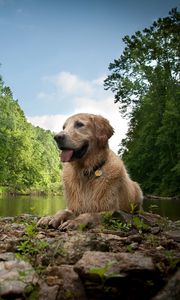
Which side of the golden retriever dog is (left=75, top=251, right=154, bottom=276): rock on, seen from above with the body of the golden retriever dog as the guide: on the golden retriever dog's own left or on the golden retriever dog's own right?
on the golden retriever dog's own left

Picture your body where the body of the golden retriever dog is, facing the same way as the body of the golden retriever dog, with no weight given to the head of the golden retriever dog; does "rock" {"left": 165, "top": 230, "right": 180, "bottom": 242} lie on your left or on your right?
on your left

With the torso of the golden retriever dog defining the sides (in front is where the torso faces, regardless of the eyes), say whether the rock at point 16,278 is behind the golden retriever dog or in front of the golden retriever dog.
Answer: in front

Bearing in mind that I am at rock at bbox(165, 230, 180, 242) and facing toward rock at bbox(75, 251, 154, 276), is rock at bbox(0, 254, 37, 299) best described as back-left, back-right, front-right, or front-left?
front-right

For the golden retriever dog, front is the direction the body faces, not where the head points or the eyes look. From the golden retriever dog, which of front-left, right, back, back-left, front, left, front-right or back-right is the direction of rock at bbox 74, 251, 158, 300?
front-left

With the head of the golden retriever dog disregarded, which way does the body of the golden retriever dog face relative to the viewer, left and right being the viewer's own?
facing the viewer and to the left of the viewer

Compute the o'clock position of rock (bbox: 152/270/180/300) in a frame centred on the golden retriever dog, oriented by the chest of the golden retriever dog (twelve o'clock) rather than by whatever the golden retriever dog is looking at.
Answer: The rock is roughly at 10 o'clock from the golden retriever dog.

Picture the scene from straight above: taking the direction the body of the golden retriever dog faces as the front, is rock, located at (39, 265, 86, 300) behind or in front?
in front
